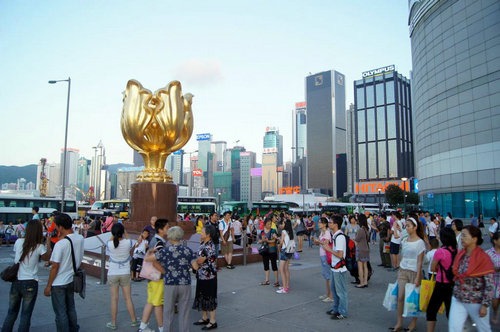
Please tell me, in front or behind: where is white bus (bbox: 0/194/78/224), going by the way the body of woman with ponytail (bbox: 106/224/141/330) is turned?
in front

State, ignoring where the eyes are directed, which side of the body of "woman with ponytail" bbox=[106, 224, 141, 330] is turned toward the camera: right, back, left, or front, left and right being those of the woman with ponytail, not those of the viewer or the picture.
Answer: back

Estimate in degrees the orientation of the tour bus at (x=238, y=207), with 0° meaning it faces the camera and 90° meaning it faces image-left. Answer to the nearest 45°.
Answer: approximately 45°

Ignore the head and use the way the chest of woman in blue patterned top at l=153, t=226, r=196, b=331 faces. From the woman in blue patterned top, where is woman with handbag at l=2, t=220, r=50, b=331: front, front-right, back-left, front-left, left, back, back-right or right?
left

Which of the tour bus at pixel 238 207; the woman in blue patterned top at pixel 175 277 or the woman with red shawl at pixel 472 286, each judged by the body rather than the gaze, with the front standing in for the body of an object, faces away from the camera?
the woman in blue patterned top
